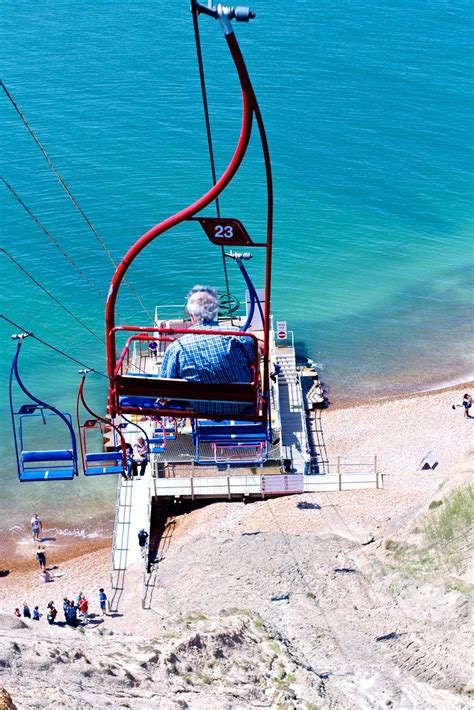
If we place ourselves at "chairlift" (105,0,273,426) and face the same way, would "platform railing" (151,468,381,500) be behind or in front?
in front

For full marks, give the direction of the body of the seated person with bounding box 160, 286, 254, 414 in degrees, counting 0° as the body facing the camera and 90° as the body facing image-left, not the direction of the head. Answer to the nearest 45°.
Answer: approximately 180°

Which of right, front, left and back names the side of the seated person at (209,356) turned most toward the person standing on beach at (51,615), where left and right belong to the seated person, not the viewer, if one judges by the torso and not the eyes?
front

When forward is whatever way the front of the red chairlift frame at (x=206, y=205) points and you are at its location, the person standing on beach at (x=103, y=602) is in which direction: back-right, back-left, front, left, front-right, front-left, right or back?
front

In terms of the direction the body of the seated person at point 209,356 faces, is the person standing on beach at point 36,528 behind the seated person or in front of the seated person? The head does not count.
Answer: in front

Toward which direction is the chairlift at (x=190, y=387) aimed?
away from the camera

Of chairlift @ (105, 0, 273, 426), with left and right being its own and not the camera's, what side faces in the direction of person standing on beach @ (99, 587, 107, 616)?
front

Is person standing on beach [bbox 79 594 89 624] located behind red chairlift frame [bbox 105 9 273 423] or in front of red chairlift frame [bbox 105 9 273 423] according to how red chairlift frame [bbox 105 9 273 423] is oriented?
in front

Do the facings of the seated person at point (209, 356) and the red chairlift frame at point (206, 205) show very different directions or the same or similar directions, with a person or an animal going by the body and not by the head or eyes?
same or similar directions

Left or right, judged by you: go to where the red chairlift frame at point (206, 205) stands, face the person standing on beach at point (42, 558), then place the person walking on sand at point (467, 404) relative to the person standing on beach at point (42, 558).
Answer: right

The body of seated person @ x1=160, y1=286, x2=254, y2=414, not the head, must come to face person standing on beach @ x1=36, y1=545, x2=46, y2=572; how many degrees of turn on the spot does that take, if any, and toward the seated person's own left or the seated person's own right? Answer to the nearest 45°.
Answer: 0° — they already face them
